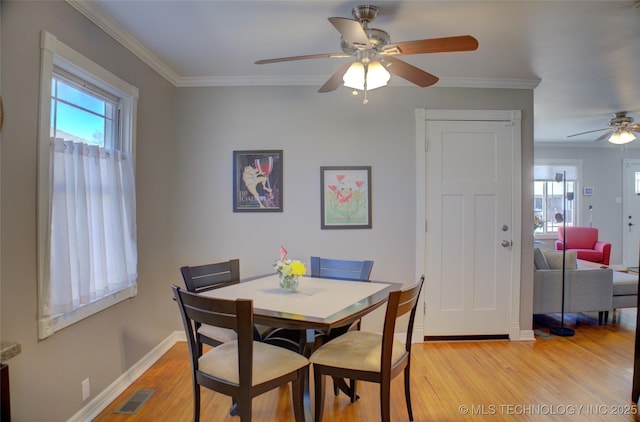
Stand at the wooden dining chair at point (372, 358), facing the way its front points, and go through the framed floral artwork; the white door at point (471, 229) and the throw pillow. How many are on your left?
0

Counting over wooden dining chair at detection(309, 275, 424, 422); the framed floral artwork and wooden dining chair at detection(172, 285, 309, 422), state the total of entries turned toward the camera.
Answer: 1

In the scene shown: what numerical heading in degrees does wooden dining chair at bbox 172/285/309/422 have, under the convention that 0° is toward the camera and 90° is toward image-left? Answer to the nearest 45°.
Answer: approximately 225°

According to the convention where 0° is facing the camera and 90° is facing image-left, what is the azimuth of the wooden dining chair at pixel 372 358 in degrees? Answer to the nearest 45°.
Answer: approximately 135°

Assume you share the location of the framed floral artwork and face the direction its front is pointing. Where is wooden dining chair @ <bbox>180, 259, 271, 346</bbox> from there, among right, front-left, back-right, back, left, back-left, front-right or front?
front-right

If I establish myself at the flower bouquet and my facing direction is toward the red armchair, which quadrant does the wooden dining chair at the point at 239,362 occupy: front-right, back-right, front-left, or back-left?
back-right

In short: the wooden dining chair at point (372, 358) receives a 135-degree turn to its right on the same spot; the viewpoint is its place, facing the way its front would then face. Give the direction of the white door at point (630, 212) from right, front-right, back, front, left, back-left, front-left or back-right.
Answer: front-left

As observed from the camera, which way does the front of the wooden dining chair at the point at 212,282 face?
facing the viewer and to the right of the viewer

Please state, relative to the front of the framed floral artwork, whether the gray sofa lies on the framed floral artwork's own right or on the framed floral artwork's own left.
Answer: on the framed floral artwork's own left

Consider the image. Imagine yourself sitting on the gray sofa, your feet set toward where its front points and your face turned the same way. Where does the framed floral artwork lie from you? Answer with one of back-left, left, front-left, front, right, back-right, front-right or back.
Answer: back-right

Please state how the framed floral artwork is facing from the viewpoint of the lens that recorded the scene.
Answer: facing the viewer

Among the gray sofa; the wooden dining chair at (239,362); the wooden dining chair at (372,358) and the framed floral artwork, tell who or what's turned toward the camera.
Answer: the framed floral artwork

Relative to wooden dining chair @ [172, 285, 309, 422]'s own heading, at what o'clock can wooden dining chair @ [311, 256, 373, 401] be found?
wooden dining chair @ [311, 256, 373, 401] is roughly at 12 o'clock from wooden dining chair @ [172, 285, 309, 422].

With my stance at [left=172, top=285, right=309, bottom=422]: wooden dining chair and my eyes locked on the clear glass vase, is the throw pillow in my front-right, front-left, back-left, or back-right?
front-right

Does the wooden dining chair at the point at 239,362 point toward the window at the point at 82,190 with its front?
no

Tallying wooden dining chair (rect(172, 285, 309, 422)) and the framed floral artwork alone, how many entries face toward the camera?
1

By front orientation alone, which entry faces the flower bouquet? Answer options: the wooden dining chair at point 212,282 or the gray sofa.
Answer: the wooden dining chair

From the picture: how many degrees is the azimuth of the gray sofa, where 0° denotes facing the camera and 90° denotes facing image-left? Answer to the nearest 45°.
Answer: approximately 270°

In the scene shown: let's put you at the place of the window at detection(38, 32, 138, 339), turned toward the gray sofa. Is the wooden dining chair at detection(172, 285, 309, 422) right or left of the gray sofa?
right
